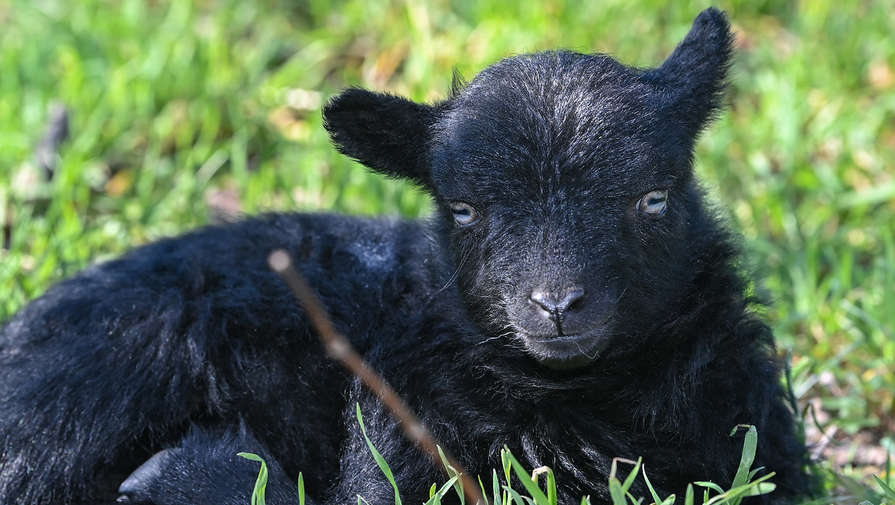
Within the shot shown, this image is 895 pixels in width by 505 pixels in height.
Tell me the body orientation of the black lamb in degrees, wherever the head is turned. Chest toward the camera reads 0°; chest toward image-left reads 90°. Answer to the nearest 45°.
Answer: approximately 315°
